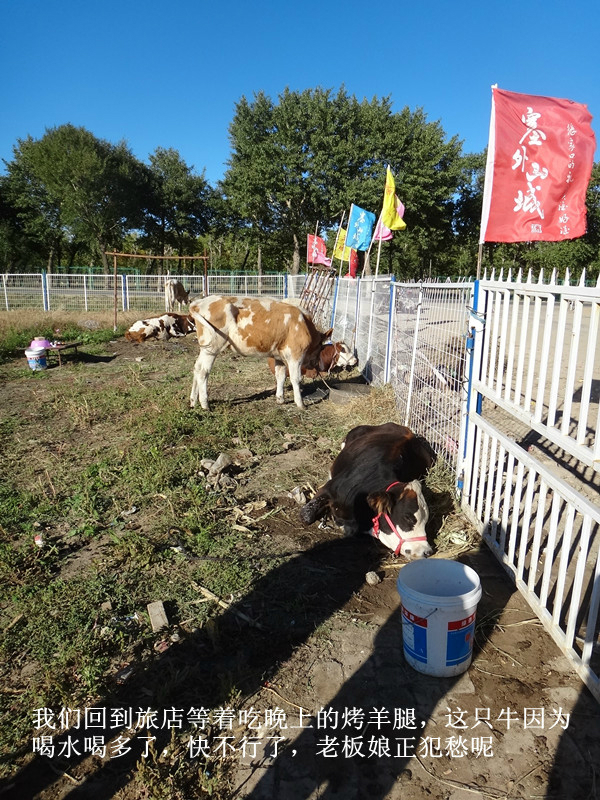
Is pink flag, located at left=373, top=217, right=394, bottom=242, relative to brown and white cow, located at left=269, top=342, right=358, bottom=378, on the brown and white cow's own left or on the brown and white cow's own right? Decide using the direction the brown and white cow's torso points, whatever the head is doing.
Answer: on the brown and white cow's own left

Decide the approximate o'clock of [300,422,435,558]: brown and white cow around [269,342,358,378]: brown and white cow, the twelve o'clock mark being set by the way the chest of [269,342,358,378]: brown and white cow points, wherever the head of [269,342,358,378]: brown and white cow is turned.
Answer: [300,422,435,558]: brown and white cow is roughly at 3 o'clock from [269,342,358,378]: brown and white cow.

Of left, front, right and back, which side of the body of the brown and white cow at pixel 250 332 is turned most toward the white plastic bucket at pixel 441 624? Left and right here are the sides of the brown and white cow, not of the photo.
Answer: right

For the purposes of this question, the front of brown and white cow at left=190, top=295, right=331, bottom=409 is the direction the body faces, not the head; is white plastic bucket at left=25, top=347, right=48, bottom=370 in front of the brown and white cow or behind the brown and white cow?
behind

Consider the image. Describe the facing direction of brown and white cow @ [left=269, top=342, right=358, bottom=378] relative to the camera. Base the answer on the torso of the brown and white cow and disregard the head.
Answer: to the viewer's right

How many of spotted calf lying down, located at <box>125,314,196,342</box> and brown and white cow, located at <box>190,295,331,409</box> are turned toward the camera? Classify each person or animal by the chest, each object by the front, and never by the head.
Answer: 0

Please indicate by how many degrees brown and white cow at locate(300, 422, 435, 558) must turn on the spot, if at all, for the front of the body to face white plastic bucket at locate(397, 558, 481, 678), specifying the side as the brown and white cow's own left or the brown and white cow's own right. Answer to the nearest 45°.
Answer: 0° — it already faces it

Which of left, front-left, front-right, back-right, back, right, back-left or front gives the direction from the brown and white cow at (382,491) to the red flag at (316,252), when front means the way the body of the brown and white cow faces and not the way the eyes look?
back

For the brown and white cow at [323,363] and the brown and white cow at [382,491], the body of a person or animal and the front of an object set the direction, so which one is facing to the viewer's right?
the brown and white cow at [323,363]

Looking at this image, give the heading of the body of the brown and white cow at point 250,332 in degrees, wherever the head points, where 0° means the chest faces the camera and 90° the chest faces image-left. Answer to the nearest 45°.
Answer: approximately 270°

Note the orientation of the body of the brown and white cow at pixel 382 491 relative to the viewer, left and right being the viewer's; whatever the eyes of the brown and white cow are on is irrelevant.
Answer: facing the viewer
